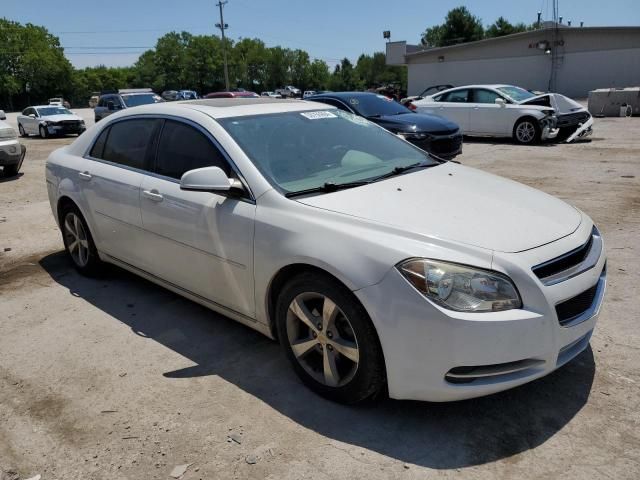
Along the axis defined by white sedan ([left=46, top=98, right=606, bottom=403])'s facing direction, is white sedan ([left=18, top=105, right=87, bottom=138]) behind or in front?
behind

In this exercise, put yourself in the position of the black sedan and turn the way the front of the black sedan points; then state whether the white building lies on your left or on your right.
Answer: on your left

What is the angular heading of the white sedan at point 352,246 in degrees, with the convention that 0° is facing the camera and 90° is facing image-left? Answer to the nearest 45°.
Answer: approximately 315°

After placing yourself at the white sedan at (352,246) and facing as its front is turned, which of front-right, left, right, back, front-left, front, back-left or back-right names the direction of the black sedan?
back-left

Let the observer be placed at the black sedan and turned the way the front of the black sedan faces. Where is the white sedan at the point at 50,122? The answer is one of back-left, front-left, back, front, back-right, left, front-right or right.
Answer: back

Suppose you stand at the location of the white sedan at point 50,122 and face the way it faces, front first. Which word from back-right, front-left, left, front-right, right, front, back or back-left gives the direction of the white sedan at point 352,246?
front-right

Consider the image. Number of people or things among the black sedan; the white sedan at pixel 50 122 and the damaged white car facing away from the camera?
0

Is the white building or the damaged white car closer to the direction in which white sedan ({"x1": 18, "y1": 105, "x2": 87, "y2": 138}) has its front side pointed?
the damaged white car

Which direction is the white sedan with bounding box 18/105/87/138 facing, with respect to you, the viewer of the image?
facing the viewer and to the right of the viewer
